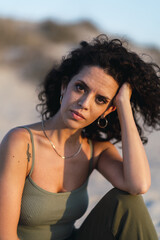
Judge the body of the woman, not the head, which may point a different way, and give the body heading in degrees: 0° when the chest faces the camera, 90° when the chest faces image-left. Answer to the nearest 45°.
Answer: approximately 315°
